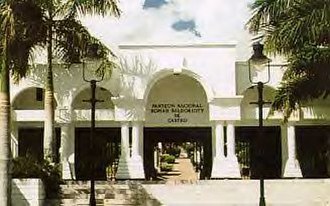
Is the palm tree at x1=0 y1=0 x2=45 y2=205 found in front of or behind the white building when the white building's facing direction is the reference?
in front

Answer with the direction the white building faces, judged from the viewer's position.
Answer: facing the viewer

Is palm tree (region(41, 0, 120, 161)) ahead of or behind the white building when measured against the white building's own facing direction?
ahead

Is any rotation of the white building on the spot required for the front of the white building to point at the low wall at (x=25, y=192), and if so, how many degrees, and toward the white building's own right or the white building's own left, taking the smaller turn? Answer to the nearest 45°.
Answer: approximately 45° to the white building's own right

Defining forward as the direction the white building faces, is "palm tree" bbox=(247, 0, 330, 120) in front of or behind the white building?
in front

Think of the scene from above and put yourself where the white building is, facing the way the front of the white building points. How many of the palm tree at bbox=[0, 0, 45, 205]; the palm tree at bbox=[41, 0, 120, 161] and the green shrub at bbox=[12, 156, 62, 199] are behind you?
0

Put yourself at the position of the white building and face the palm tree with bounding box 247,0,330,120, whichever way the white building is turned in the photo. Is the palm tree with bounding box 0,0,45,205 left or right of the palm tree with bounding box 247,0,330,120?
right
